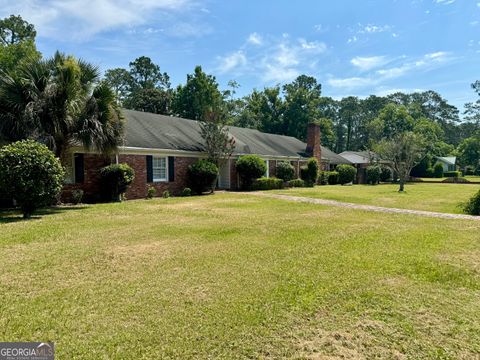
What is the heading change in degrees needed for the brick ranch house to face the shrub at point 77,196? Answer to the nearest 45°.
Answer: approximately 90° to its right

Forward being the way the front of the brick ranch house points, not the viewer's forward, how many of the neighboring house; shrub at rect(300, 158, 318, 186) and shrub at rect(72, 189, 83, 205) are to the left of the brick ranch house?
2

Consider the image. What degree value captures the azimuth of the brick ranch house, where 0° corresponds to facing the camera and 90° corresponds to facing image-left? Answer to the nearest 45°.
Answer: approximately 315°

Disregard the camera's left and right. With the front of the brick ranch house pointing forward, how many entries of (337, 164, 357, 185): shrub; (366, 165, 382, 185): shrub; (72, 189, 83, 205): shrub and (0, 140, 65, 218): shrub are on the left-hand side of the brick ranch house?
2

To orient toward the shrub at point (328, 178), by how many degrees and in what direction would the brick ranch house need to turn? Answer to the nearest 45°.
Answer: approximately 90° to its left

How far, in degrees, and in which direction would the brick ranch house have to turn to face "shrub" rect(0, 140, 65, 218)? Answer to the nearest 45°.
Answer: approximately 45° to its right

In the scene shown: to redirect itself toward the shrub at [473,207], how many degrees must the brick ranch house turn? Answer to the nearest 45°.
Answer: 0° — it already faces it

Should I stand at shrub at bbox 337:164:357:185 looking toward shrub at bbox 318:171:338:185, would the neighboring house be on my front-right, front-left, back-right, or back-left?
back-right

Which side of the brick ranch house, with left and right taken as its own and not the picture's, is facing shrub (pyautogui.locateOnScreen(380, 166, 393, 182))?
left

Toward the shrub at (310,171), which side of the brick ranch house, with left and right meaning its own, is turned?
left

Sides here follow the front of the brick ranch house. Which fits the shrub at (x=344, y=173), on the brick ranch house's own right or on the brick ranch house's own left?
on the brick ranch house's own left
